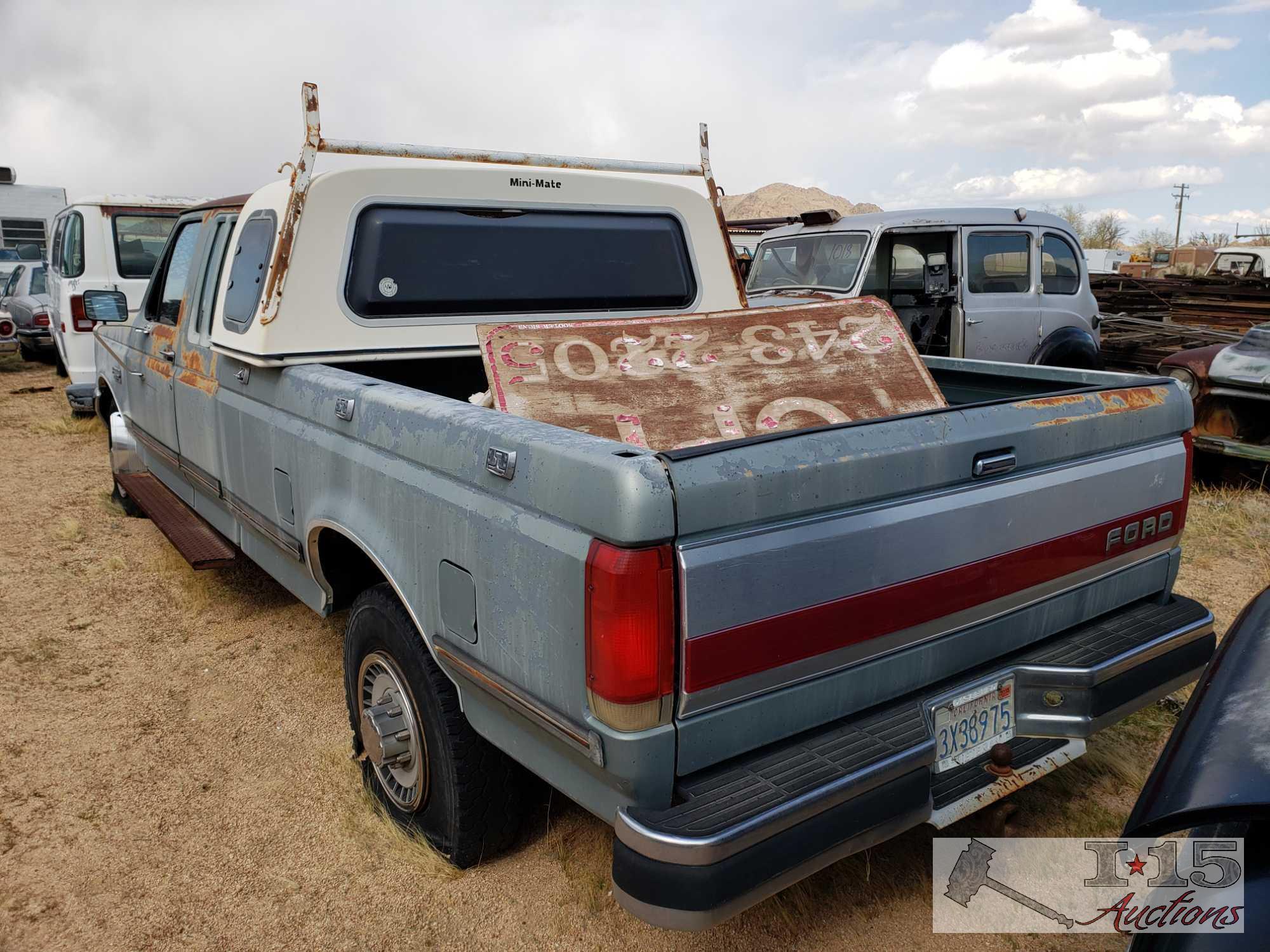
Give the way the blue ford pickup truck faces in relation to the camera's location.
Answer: facing away from the viewer and to the left of the viewer

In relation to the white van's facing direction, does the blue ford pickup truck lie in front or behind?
behind

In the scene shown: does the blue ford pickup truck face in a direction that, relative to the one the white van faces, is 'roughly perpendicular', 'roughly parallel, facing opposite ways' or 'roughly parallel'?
roughly parallel

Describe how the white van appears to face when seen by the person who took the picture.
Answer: facing away from the viewer

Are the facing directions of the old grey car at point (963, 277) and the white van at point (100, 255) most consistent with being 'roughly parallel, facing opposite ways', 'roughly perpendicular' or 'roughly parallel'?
roughly perpendicular

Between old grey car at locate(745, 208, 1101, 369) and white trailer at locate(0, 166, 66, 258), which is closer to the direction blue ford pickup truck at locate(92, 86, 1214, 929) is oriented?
the white trailer

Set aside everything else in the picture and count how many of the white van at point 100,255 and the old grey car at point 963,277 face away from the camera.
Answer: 1

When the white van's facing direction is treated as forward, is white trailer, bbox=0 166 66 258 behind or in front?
in front

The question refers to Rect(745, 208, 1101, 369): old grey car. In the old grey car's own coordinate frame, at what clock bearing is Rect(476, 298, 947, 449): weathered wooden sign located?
The weathered wooden sign is roughly at 11 o'clock from the old grey car.

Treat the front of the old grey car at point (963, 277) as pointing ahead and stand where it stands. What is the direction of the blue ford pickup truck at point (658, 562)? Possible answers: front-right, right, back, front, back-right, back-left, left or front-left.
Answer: front-left

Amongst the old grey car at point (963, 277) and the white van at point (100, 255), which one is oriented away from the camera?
the white van
